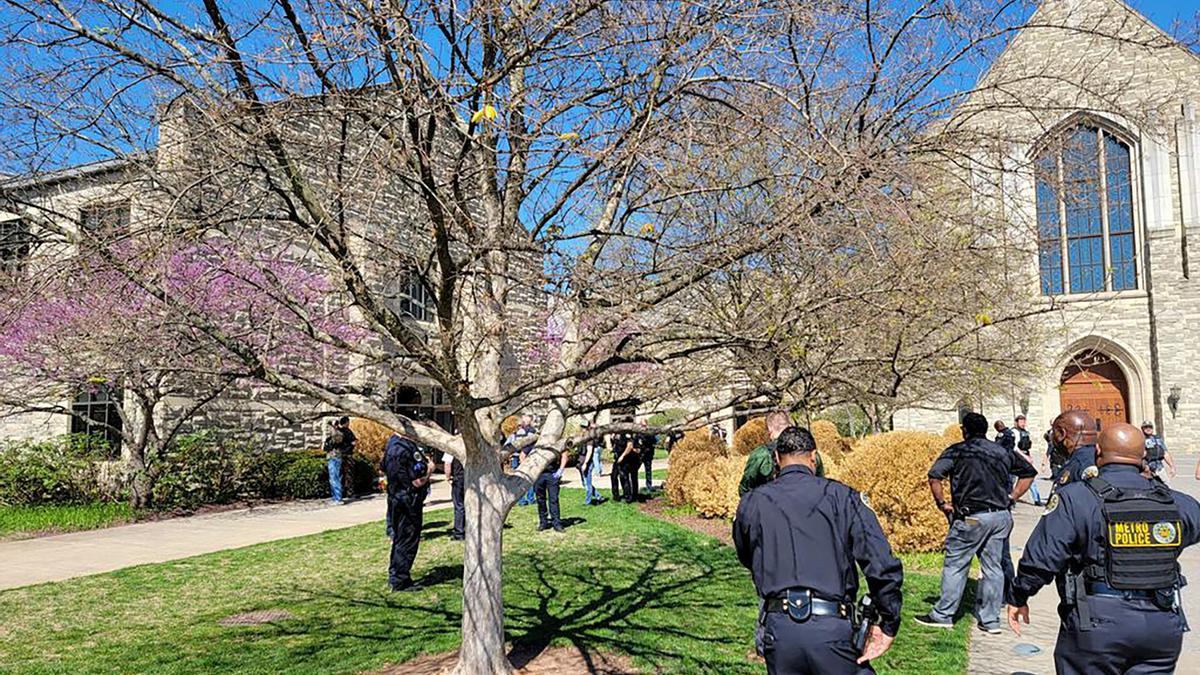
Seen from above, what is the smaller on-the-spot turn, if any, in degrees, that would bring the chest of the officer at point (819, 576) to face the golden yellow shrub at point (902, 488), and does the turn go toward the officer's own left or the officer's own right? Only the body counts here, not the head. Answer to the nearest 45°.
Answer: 0° — they already face it

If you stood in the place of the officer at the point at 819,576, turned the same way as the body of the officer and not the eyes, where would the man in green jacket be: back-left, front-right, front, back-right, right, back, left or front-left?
front

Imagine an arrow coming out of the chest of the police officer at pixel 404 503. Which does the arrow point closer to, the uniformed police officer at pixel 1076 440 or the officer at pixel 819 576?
the uniformed police officer

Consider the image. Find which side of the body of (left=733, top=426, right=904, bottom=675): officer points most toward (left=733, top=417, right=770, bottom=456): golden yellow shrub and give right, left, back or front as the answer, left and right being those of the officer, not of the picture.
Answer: front

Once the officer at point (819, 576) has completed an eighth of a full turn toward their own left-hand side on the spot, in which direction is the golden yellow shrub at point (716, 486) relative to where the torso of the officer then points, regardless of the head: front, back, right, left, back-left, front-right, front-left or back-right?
front-right

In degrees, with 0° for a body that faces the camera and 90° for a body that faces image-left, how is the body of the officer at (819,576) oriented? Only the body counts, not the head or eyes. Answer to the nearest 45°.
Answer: approximately 180°

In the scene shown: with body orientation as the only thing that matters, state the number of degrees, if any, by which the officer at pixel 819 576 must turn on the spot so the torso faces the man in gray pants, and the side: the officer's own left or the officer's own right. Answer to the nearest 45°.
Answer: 0° — they already face them

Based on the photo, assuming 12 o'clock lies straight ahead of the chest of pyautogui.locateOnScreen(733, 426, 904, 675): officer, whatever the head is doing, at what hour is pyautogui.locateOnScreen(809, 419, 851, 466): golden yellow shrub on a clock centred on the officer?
The golden yellow shrub is roughly at 12 o'clock from the officer.

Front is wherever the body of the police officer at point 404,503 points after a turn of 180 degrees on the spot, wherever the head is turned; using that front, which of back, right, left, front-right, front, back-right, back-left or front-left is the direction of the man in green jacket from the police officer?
back-left

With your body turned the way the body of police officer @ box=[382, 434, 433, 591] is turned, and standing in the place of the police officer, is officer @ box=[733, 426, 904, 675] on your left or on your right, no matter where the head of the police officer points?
on your right
